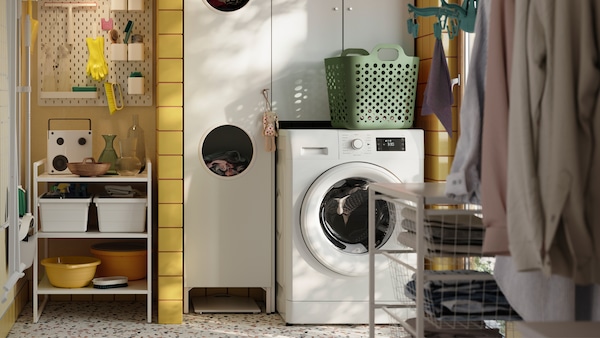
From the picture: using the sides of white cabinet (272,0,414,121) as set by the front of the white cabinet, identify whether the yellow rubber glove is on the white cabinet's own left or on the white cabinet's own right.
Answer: on the white cabinet's own right

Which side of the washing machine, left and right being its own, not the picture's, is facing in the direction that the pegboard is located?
right

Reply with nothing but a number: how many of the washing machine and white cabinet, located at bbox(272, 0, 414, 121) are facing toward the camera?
2

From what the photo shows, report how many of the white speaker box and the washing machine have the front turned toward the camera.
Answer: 2

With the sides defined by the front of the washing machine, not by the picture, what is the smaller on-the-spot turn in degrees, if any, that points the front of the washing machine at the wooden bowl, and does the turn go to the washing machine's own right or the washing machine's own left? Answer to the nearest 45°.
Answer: approximately 90° to the washing machine's own right

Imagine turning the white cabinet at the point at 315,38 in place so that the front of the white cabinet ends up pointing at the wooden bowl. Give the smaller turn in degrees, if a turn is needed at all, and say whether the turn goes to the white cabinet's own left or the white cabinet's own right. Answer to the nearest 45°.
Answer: approximately 90° to the white cabinet's own right

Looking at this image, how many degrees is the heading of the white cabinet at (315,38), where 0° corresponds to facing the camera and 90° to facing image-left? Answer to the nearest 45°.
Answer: approximately 0°

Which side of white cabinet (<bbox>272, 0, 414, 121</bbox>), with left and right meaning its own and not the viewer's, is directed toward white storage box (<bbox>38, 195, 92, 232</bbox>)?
right

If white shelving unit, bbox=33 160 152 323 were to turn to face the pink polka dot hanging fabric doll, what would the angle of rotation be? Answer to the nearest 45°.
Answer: approximately 90° to its left
